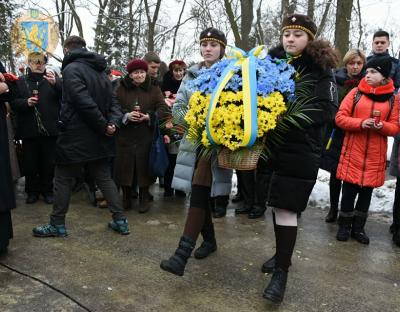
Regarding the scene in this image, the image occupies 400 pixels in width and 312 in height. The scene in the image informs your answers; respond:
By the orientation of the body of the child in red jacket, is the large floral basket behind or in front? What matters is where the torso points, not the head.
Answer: in front

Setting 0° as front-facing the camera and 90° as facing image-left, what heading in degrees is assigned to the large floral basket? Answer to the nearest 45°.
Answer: approximately 0°

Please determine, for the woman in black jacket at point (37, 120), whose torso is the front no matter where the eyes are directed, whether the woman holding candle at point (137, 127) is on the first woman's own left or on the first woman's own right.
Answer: on the first woman's own left

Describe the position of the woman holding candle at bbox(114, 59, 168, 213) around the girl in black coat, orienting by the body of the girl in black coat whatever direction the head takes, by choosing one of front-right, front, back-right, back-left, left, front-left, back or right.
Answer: right

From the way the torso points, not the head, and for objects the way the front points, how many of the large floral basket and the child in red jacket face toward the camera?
2

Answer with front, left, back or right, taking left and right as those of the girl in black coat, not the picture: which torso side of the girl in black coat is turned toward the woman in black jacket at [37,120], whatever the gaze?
right

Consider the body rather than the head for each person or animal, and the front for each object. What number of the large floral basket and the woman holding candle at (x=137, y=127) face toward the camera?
2

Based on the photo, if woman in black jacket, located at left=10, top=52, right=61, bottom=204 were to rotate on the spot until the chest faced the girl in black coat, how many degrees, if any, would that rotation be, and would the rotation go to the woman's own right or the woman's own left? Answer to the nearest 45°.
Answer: approximately 45° to the woman's own left

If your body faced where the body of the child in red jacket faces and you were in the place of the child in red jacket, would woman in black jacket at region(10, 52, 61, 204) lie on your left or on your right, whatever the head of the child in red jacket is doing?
on your right

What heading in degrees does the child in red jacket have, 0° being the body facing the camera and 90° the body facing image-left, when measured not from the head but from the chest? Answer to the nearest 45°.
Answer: approximately 0°
